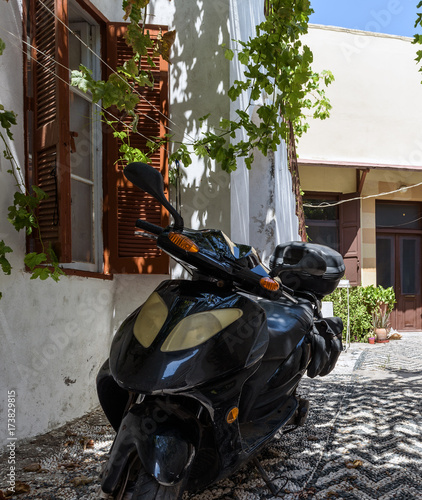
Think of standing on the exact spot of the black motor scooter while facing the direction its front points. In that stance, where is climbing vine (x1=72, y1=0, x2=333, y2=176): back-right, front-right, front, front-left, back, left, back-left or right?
back-right

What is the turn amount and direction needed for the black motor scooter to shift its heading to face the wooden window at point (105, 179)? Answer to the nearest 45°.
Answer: approximately 135° to its right

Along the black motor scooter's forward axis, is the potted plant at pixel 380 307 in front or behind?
behind

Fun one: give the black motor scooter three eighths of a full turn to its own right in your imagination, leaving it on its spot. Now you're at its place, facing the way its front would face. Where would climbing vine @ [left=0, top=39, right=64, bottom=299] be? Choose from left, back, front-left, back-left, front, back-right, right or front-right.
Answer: front-left

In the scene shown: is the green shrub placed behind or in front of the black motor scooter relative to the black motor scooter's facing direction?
behind

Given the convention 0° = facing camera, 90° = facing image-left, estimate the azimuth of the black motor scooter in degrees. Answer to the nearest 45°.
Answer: approximately 45°
